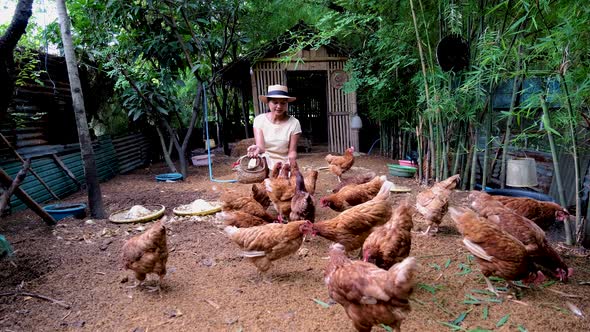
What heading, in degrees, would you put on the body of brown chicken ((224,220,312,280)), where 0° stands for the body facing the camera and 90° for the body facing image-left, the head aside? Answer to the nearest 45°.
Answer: approximately 270°

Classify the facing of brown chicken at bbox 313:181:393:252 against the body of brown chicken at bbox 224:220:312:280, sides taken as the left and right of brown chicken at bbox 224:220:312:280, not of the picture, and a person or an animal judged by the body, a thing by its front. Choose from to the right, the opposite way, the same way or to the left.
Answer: the opposite way

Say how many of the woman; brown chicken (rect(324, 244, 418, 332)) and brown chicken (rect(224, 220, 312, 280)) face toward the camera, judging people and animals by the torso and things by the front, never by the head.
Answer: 1

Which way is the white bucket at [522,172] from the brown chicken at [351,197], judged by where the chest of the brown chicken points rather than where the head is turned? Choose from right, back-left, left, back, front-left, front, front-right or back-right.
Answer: back

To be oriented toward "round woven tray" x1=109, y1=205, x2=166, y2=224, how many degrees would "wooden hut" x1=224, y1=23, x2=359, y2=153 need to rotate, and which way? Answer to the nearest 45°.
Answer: approximately 45° to its right

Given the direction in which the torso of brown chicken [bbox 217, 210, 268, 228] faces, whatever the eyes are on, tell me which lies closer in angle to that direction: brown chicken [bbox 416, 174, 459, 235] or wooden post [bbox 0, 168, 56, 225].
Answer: the brown chicken

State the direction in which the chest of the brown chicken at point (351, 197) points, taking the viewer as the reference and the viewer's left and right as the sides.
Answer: facing to the left of the viewer

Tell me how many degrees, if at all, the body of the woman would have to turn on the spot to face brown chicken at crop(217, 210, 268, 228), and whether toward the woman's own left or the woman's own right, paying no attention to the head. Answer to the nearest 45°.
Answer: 0° — they already face it

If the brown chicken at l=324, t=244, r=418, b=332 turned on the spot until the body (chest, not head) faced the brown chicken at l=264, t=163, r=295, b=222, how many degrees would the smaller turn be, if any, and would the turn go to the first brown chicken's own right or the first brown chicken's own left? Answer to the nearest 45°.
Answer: approximately 45° to the first brown chicken's own right

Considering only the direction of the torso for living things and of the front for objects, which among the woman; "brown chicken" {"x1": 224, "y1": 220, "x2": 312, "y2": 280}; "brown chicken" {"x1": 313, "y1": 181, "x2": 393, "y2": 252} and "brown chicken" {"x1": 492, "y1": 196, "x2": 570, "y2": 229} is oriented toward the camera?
the woman

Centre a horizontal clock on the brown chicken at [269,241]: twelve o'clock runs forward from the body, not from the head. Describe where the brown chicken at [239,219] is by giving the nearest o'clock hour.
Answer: the brown chicken at [239,219] is roughly at 8 o'clock from the brown chicken at [269,241].

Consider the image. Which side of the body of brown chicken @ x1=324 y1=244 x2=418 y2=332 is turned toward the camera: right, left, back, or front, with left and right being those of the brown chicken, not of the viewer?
left

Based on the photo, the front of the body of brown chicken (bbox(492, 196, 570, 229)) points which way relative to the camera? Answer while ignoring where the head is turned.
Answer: to the viewer's right

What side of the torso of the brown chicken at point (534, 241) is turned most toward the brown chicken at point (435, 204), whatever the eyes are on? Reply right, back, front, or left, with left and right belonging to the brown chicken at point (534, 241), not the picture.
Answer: back
